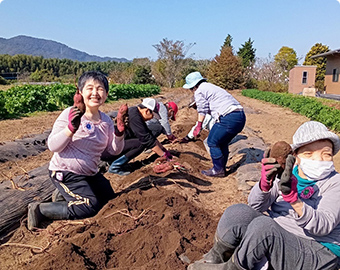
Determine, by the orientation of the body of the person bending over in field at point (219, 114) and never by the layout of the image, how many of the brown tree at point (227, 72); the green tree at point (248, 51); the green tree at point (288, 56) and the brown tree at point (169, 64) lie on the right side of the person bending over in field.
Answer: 4

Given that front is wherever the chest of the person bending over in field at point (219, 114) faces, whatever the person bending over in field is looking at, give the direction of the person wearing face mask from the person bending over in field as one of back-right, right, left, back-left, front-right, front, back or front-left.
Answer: left

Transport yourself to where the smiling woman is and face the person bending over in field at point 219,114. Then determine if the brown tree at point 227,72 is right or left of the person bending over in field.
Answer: left

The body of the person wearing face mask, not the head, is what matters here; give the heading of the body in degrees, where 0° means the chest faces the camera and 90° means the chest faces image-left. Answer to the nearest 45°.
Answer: approximately 45°

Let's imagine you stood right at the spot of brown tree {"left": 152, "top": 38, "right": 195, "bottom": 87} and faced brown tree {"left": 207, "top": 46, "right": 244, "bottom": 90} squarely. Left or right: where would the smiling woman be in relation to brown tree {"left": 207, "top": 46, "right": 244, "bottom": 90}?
right

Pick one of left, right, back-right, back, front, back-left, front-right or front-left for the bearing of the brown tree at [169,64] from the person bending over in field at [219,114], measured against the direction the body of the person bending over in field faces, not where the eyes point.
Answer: right

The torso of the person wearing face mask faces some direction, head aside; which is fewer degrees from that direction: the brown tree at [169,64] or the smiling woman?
the smiling woman

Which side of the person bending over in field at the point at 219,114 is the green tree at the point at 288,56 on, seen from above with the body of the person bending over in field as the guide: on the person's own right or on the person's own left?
on the person's own right

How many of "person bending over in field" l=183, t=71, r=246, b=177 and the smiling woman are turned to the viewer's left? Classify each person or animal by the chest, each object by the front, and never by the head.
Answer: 1

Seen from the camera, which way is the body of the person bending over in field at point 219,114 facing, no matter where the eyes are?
to the viewer's left

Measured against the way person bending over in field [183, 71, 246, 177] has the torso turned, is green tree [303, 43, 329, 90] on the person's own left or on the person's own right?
on the person's own right

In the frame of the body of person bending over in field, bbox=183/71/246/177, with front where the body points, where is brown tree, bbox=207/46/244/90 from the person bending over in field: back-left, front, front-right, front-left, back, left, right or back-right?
right

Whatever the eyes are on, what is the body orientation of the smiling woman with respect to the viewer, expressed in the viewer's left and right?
facing the viewer and to the right of the viewer
